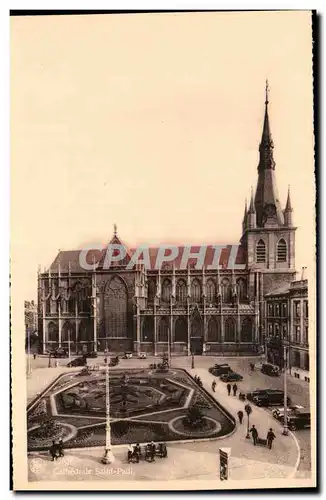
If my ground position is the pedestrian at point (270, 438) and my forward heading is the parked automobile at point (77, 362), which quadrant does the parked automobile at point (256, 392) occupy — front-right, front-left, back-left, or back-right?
front-right

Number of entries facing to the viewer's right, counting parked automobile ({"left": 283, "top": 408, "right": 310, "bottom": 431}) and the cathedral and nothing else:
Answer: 1

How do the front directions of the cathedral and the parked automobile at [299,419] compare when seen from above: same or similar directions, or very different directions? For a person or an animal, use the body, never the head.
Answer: very different directions

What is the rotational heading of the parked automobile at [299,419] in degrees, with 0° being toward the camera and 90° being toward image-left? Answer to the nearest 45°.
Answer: approximately 90°

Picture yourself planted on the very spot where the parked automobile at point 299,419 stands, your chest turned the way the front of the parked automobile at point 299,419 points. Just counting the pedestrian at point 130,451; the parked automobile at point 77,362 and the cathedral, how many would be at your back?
0

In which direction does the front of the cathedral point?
to the viewer's right
